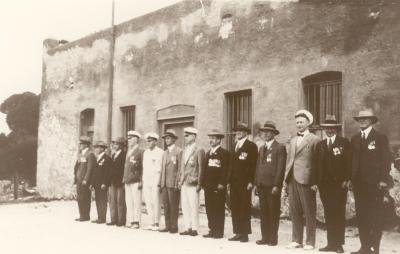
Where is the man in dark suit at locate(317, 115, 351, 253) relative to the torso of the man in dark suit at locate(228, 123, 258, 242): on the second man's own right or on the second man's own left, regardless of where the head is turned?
on the second man's own left

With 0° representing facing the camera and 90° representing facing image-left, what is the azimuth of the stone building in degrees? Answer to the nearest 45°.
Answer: approximately 45°

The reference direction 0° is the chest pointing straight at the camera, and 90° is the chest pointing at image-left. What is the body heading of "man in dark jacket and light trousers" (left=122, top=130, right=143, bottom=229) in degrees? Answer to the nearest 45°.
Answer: approximately 45°

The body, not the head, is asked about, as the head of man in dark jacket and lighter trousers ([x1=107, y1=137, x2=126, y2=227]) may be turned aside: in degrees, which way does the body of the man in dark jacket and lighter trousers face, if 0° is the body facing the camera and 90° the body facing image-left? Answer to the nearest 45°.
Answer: approximately 45°

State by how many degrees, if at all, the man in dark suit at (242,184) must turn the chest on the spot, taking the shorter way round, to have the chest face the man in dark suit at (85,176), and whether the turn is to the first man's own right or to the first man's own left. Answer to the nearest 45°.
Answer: approximately 90° to the first man's own right

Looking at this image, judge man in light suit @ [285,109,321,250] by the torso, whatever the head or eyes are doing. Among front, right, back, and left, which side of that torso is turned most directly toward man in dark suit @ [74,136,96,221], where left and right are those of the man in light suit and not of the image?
right

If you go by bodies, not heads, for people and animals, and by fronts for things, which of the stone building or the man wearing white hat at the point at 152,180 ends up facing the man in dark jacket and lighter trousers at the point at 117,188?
the stone building

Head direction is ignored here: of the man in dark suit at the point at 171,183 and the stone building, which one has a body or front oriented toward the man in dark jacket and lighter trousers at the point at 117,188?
the stone building
